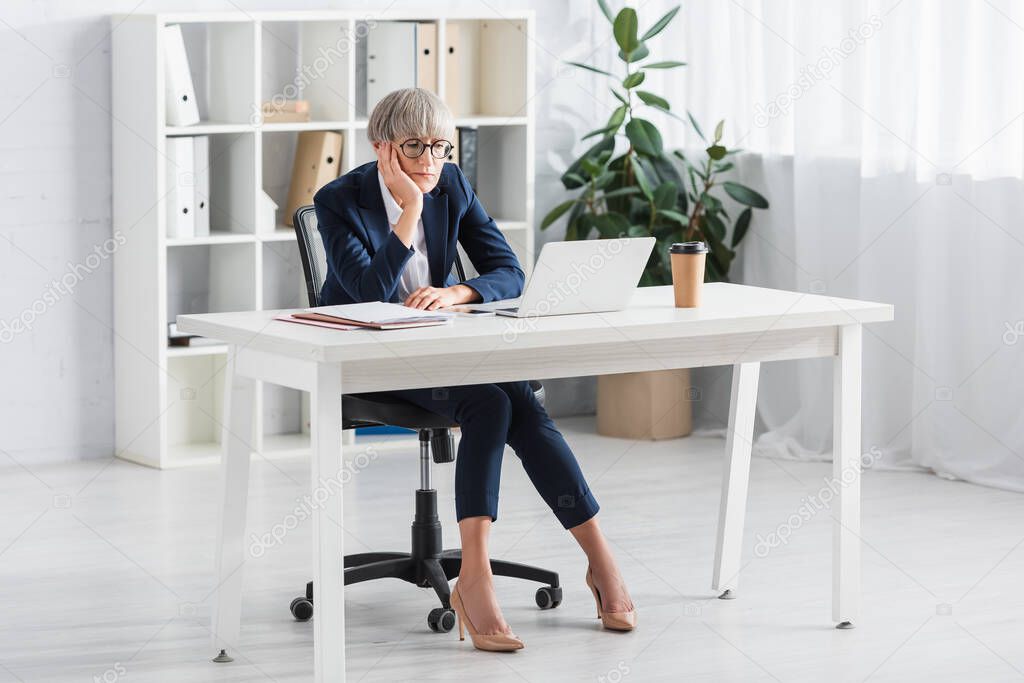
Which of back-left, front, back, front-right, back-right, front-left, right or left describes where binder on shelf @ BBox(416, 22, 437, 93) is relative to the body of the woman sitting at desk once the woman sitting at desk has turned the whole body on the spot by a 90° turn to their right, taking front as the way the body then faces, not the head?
back-right

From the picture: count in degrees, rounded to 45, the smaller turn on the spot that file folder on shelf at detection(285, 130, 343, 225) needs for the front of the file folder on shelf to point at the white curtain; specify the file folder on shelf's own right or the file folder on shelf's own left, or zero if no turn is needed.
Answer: approximately 45° to the file folder on shelf's own left

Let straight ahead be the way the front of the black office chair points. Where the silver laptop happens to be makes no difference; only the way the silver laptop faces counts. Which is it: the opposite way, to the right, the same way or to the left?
the opposite way

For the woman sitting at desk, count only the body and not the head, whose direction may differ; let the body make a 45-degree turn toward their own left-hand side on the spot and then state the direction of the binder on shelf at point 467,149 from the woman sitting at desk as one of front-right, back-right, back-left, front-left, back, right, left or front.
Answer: left

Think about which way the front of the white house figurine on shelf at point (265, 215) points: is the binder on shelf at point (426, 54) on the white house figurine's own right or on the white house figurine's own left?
on the white house figurine's own left

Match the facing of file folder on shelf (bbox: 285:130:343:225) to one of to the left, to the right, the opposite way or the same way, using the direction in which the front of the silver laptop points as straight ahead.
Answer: the opposite way

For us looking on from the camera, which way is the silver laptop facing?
facing away from the viewer and to the left of the viewer

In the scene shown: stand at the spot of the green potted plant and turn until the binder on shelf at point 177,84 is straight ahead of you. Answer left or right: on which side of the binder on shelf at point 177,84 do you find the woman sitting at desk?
left

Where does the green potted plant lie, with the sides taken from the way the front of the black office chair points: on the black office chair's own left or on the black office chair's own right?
on the black office chair's own left

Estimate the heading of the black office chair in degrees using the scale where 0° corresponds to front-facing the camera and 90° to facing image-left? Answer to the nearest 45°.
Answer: approximately 315°

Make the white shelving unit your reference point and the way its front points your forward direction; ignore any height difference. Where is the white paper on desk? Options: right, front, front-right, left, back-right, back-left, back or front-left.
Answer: front-right

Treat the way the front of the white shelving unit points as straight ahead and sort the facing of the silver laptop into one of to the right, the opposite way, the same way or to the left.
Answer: the opposite way

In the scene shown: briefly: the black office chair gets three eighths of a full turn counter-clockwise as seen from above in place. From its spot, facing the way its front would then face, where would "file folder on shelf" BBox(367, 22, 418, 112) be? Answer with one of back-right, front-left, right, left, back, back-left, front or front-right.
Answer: front
